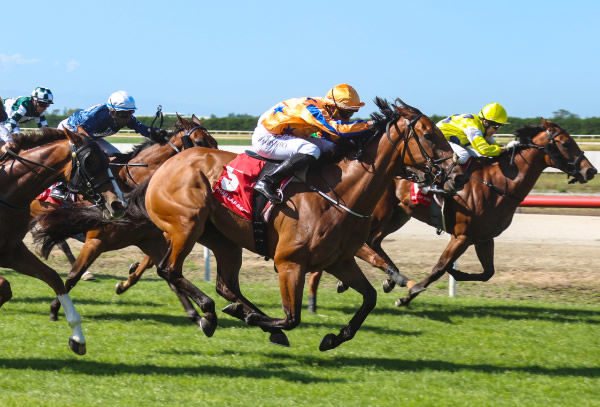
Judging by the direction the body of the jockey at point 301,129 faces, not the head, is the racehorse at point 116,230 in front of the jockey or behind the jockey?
behind

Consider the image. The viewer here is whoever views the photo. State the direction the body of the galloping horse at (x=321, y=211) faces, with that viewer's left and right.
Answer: facing to the right of the viewer

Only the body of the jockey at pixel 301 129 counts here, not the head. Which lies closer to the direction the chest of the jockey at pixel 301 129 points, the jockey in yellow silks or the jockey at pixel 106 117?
the jockey in yellow silks

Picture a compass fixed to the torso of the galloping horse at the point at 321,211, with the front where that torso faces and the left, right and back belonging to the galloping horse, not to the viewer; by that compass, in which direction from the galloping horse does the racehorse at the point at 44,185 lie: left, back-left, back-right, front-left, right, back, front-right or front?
back

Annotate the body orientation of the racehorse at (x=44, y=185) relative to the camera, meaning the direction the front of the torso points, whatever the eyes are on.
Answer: to the viewer's right

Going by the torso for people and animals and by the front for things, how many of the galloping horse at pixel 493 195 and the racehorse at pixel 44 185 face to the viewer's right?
2

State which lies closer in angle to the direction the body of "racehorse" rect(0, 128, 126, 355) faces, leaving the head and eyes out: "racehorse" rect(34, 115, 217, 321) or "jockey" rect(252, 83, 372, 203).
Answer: the jockey

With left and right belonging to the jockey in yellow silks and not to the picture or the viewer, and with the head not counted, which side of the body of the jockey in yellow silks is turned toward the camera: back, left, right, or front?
right

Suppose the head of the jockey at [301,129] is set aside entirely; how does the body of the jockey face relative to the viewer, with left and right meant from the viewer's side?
facing to the right of the viewer

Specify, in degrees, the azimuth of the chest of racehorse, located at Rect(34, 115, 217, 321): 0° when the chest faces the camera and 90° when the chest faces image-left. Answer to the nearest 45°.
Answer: approximately 270°

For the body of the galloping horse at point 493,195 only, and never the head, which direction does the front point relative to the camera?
to the viewer's right
